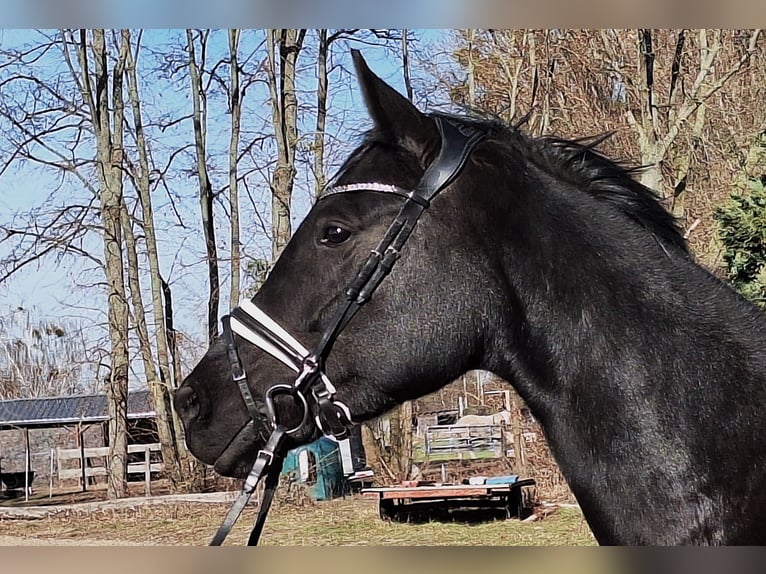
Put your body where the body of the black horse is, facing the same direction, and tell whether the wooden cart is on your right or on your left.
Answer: on your right

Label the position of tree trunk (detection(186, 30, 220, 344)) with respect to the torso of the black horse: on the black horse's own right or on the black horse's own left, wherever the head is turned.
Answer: on the black horse's own right

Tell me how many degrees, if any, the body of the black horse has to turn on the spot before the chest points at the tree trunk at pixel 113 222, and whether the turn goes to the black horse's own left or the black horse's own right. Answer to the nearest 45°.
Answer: approximately 45° to the black horse's own right

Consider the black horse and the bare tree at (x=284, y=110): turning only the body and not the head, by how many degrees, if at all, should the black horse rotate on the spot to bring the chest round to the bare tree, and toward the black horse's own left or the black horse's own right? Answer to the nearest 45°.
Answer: approximately 90° to the black horse's own right

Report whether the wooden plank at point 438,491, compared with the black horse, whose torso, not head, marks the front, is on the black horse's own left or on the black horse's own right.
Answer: on the black horse's own right

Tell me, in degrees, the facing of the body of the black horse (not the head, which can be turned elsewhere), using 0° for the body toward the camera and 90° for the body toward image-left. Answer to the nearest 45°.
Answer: approximately 90°

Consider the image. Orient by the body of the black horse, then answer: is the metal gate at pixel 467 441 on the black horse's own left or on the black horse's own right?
on the black horse's own right

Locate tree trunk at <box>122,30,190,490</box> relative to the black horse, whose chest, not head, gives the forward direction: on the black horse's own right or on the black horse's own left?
on the black horse's own right

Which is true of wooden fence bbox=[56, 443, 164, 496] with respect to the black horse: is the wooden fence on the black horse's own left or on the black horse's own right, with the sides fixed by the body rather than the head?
on the black horse's own right
